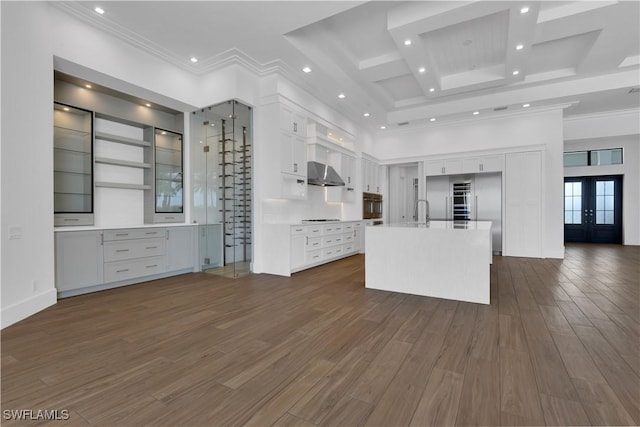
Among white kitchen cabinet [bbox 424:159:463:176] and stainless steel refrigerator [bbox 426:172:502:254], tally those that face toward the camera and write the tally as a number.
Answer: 2

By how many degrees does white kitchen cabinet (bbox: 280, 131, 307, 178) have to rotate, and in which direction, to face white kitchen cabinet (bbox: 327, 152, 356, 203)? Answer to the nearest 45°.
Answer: approximately 90° to its left

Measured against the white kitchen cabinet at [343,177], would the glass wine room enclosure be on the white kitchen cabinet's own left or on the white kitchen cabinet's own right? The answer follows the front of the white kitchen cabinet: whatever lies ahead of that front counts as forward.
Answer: on the white kitchen cabinet's own right

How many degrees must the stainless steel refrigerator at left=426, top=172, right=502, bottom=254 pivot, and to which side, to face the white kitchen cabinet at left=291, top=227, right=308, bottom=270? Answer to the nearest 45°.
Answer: approximately 45° to its right

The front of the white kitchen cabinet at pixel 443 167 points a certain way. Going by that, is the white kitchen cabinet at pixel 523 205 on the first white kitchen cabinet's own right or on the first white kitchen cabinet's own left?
on the first white kitchen cabinet's own left

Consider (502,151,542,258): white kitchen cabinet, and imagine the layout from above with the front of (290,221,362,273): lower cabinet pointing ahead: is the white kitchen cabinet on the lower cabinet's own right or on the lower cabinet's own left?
on the lower cabinet's own left

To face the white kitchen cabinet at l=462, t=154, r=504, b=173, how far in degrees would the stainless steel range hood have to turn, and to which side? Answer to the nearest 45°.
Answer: approximately 45° to its left

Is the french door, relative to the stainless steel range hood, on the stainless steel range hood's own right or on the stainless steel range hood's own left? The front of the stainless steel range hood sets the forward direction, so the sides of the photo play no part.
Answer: on the stainless steel range hood's own left

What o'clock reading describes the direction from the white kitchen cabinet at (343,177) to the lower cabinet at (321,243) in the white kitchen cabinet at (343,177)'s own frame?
The lower cabinet is roughly at 2 o'clock from the white kitchen cabinet.

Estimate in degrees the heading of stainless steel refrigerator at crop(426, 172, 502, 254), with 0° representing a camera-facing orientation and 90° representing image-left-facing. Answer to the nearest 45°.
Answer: approximately 0°

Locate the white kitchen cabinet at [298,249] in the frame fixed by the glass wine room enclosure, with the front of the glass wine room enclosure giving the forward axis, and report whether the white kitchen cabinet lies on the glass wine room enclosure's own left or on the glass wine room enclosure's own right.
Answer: on the glass wine room enclosure's own left

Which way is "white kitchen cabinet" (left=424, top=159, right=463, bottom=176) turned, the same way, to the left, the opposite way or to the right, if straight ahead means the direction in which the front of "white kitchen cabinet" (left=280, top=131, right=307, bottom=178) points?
to the right
